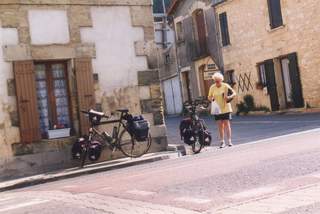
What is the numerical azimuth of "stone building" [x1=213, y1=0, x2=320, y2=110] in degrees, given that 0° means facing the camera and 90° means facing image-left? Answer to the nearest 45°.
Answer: approximately 45°

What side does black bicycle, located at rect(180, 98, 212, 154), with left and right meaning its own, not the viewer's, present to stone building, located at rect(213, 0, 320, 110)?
back

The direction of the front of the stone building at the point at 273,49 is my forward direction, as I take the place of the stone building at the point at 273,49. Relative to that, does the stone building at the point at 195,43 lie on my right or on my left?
on my right

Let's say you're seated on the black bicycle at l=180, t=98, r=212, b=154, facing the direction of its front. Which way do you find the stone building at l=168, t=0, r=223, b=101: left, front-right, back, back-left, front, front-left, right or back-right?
back

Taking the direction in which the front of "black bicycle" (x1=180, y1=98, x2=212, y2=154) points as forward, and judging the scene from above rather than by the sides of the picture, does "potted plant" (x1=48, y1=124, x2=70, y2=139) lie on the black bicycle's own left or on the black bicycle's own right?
on the black bicycle's own right

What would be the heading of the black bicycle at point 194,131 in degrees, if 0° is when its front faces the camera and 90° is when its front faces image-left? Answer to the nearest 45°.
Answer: approximately 0°

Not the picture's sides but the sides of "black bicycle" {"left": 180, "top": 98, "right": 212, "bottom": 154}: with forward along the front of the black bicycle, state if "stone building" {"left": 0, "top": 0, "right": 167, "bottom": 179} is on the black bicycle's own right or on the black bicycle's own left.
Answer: on the black bicycle's own right
